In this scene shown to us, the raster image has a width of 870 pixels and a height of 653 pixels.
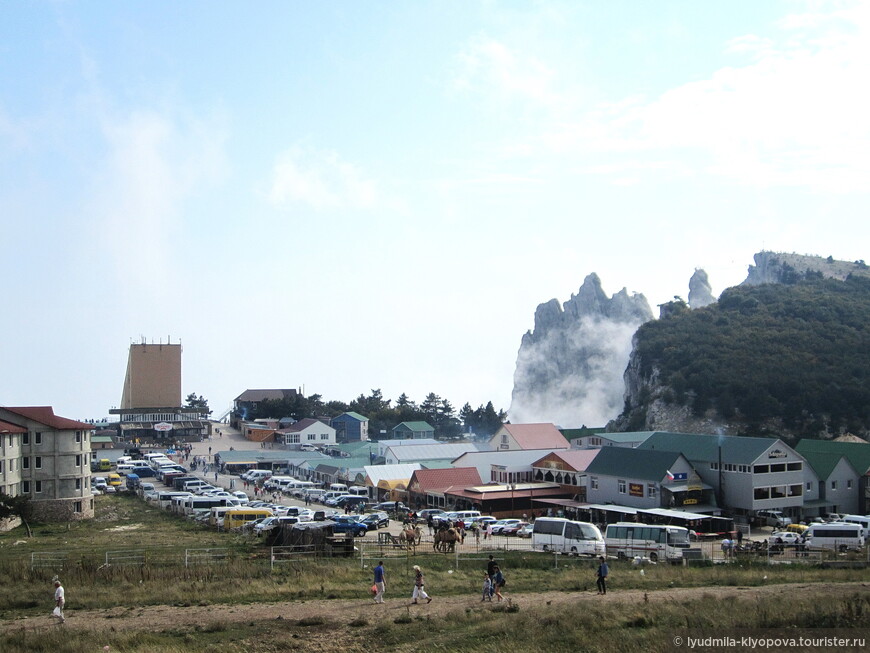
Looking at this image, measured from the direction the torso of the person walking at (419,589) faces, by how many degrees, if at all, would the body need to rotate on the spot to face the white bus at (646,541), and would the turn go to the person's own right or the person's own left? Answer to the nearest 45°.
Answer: approximately 135° to the person's own right

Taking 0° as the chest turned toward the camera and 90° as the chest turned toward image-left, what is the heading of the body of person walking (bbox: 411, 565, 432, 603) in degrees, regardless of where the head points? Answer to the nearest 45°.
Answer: approximately 90°

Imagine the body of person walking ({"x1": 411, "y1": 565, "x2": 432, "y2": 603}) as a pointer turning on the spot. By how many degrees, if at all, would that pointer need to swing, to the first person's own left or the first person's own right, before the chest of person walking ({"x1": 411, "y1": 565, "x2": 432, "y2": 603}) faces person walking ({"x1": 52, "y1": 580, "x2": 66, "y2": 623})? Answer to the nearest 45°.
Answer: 0° — they already face them

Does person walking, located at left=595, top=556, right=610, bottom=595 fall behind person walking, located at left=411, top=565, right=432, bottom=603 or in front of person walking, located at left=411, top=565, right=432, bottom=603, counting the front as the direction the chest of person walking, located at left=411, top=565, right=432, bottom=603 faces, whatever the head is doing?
behind

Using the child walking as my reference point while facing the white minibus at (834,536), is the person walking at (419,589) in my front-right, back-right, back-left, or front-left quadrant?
back-left

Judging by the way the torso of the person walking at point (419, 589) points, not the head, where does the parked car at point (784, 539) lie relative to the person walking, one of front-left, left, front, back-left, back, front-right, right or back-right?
back-right
